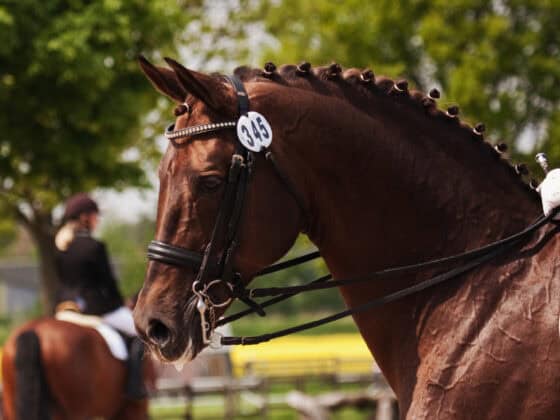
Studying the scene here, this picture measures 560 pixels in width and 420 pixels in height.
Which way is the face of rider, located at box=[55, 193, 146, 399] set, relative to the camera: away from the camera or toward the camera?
away from the camera

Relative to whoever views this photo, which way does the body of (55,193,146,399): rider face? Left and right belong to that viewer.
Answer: facing away from the viewer and to the right of the viewer

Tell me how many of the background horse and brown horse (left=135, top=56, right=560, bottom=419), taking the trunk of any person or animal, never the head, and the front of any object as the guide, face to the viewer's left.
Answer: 1

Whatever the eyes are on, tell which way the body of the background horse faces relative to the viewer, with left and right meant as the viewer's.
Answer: facing away from the viewer and to the right of the viewer

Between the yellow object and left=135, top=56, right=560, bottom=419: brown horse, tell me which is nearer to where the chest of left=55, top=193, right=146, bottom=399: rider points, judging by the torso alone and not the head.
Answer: the yellow object

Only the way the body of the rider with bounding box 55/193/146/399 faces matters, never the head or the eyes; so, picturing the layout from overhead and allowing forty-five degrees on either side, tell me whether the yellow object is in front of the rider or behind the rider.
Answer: in front

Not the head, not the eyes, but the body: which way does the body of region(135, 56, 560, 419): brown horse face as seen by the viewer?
to the viewer's left

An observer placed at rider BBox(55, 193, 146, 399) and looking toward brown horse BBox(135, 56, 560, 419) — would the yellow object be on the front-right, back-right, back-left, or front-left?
back-left

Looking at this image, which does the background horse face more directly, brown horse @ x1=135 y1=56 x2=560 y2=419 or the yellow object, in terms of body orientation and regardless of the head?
the yellow object

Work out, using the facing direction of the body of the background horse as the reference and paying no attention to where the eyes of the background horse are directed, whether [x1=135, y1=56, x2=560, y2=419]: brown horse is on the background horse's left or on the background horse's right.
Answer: on the background horse's right

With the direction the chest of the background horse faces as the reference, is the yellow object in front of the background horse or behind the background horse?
in front
